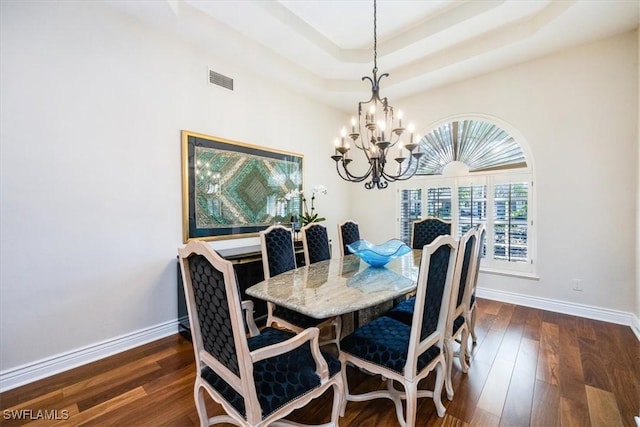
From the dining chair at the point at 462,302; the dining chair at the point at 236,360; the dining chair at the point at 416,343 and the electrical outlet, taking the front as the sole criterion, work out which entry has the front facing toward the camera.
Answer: the electrical outlet

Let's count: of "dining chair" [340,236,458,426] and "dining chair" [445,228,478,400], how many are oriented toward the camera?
0

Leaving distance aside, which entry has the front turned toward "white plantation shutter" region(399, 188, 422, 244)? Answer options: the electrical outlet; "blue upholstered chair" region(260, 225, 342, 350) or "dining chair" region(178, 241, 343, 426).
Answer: the dining chair

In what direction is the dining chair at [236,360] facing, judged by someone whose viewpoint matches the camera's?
facing away from the viewer and to the right of the viewer

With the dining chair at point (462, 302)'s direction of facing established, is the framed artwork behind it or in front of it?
in front

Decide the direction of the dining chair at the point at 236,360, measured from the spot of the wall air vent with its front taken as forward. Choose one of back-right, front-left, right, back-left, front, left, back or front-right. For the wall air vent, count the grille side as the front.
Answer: front-right

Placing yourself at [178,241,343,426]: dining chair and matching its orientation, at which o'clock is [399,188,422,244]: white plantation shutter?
The white plantation shutter is roughly at 12 o'clock from the dining chair.

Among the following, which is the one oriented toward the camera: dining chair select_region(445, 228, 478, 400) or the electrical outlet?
the electrical outlet

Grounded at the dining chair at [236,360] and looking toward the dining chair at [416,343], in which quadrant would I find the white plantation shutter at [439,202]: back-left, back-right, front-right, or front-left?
front-left

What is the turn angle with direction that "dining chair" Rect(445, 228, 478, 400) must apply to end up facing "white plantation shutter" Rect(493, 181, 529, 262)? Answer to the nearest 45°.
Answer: approximately 45° to its right

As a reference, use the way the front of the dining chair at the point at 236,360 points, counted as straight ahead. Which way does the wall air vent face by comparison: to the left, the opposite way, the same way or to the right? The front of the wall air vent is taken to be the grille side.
to the right

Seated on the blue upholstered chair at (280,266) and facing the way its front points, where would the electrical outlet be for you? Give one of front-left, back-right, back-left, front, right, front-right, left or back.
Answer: front-left

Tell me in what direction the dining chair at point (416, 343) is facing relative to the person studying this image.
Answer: facing away from the viewer and to the left of the viewer

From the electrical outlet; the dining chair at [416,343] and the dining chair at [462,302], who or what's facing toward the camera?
the electrical outlet

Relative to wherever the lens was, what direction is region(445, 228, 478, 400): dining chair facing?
facing away from the viewer and to the left of the viewer

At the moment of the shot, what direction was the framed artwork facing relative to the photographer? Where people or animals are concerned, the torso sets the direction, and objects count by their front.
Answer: facing the viewer and to the right of the viewer

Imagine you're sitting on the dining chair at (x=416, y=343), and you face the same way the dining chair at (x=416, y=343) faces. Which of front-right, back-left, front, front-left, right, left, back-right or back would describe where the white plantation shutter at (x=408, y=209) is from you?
front-right

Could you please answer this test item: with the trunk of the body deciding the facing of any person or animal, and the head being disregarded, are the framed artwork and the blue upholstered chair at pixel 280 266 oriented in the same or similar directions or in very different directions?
same or similar directions

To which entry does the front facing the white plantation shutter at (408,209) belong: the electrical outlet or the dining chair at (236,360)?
the dining chair

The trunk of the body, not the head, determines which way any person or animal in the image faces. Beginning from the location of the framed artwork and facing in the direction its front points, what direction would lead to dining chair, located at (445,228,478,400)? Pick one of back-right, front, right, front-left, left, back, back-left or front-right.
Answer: front

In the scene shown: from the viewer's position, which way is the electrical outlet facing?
facing the viewer

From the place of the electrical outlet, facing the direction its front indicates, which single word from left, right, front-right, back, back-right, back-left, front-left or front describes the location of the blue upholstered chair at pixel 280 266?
front-right

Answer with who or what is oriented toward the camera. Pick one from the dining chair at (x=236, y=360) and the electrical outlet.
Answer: the electrical outlet
